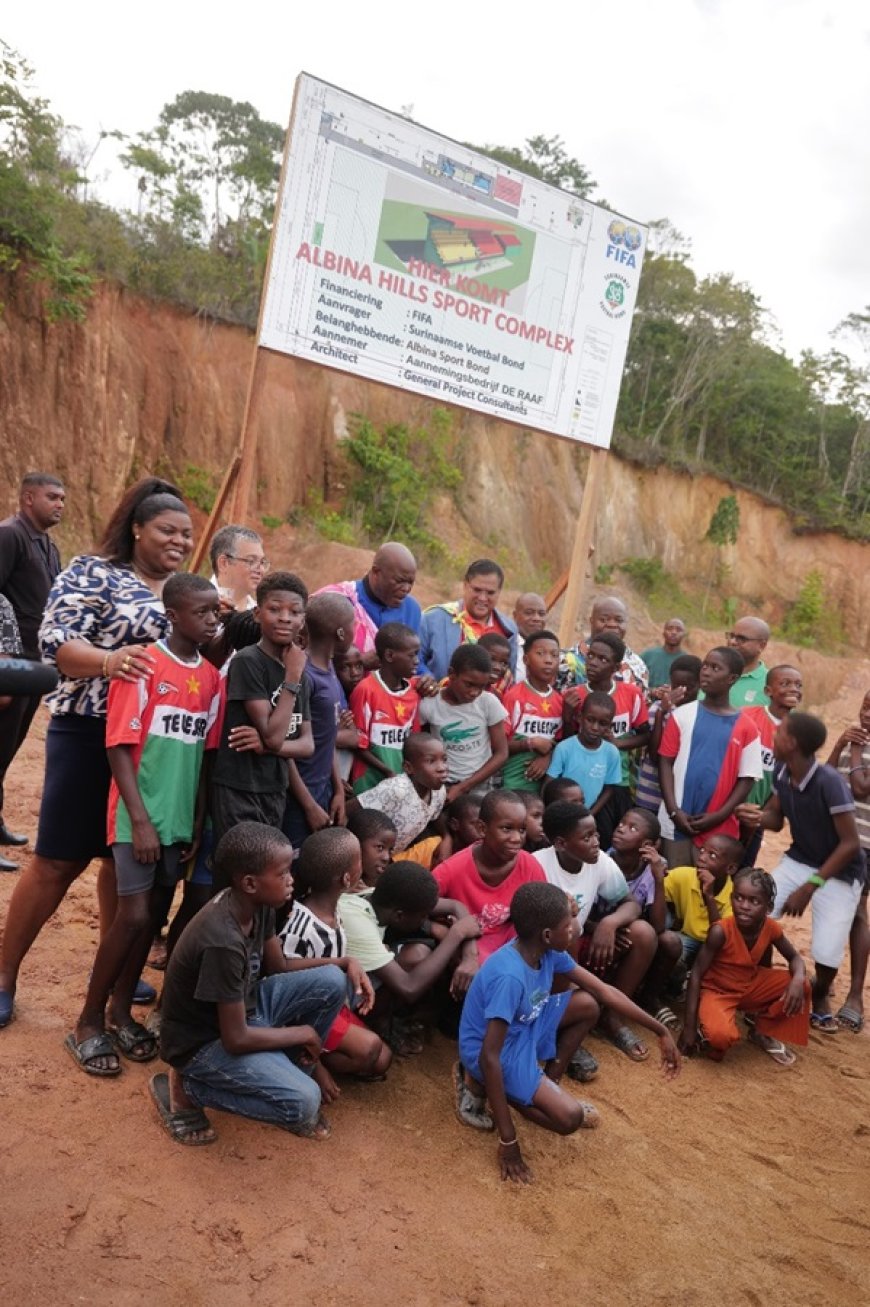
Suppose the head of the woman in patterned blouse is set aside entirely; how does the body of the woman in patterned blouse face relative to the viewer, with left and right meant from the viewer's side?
facing the viewer and to the right of the viewer

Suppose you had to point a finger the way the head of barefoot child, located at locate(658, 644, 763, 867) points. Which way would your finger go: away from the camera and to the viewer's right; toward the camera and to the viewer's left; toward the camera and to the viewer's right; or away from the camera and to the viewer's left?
toward the camera and to the viewer's left

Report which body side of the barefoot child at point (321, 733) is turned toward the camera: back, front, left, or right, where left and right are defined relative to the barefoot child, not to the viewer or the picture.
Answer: right

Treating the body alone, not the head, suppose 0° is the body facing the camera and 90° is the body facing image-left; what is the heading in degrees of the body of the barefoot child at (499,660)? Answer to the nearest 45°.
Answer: approximately 0°

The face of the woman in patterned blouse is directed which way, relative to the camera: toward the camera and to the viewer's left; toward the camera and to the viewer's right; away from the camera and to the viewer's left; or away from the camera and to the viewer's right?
toward the camera and to the viewer's right

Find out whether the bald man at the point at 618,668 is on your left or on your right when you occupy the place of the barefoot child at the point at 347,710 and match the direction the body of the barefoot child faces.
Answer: on your left
